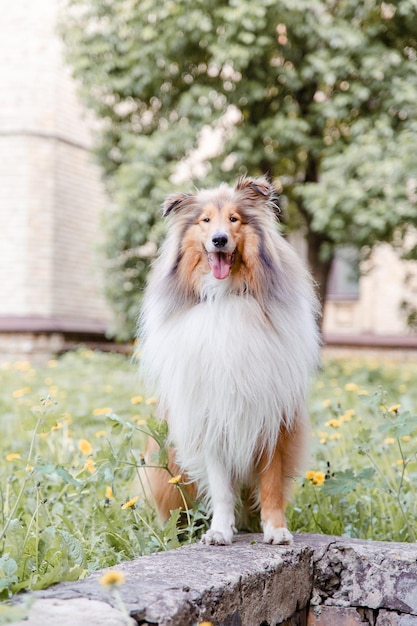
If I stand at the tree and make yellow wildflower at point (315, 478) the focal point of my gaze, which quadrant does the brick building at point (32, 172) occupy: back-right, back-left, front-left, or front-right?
back-right

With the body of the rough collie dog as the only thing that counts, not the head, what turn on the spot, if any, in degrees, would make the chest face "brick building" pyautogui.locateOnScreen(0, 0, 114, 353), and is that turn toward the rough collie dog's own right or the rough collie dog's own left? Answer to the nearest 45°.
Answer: approximately 180°

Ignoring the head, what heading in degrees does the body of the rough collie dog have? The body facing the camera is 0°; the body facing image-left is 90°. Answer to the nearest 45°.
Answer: approximately 0°

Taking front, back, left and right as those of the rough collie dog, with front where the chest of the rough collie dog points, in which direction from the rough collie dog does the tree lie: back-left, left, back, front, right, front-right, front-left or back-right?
back

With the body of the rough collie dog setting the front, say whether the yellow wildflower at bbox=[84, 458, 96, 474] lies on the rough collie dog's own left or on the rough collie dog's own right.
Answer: on the rough collie dog's own right
